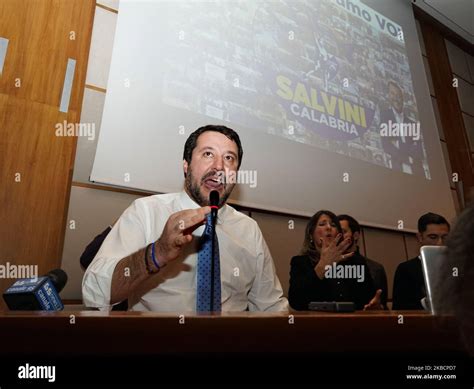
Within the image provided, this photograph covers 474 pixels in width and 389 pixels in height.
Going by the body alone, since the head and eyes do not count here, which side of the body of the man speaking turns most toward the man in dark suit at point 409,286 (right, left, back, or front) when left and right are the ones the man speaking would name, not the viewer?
left

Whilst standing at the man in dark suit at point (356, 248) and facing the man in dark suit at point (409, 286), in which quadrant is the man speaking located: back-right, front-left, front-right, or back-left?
back-right

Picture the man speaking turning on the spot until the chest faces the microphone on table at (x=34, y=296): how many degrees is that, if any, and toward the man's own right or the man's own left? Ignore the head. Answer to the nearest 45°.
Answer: approximately 45° to the man's own right

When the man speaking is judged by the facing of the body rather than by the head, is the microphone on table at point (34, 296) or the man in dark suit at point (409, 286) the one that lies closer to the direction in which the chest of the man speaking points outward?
the microphone on table

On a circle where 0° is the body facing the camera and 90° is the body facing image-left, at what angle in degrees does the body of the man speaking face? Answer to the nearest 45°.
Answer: approximately 0°

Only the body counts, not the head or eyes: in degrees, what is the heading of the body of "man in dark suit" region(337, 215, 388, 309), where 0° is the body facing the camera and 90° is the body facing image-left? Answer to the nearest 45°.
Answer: approximately 45°

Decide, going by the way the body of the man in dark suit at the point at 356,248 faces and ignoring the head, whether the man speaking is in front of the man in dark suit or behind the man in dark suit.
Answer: in front

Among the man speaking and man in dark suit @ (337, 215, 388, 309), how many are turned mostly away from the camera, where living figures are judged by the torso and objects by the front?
0
